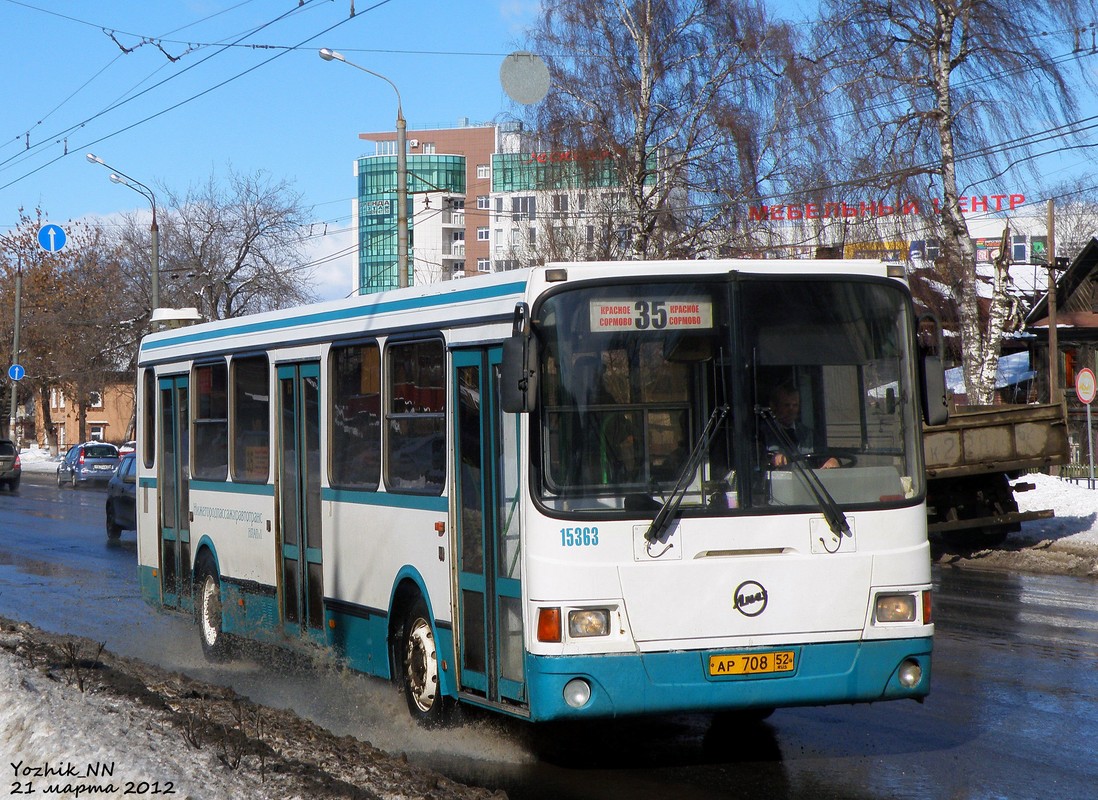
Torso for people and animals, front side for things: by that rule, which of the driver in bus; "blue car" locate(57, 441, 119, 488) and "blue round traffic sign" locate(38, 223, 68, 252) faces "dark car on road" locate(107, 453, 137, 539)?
the blue round traffic sign

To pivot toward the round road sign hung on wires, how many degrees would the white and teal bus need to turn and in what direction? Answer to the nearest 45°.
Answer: approximately 135° to its left

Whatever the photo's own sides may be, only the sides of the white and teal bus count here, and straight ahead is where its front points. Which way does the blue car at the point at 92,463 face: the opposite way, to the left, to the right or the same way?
the opposite way

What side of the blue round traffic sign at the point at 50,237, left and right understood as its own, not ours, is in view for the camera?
front

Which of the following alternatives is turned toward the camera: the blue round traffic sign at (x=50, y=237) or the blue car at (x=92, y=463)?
the blue round traffic sign

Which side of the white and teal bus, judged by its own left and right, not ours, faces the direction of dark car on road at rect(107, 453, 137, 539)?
back

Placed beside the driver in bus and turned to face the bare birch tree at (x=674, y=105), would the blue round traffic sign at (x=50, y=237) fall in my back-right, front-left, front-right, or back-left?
front-left

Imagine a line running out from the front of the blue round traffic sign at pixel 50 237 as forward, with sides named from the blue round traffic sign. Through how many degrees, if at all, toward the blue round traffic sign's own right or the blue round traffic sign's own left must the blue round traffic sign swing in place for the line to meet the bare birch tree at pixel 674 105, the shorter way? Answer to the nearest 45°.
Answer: approximately 45° to the blue round traffic sign's own left
